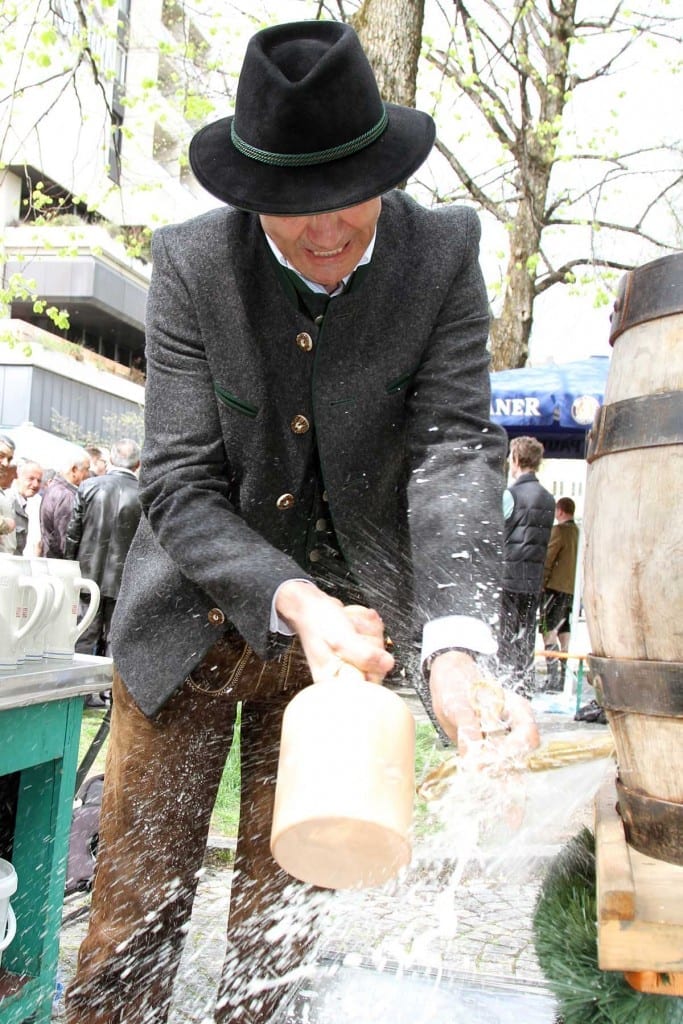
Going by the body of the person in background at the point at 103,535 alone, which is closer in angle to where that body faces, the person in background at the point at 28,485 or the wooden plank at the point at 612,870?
the person in background

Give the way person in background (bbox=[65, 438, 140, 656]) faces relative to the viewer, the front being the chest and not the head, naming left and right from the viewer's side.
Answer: facing away from the viewer

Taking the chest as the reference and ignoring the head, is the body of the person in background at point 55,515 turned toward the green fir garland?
no

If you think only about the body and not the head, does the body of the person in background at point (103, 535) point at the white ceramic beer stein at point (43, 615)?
no

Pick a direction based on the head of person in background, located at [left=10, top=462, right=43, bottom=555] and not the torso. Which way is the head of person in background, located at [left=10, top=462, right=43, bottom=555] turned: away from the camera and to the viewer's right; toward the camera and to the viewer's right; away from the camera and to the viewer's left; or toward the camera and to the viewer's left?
toward the camera and to the viewer's right

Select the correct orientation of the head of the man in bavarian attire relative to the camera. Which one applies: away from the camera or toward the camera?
toward the camera

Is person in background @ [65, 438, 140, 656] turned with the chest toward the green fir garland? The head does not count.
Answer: no

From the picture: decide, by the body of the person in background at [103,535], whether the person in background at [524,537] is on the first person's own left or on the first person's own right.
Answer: on the first person's own right

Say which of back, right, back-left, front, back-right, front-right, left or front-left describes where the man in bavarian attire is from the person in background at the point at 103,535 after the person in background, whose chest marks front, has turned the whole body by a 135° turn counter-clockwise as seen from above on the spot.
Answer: front-left

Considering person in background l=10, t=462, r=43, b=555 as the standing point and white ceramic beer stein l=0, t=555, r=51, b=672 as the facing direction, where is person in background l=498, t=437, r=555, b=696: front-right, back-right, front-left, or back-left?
front-left
